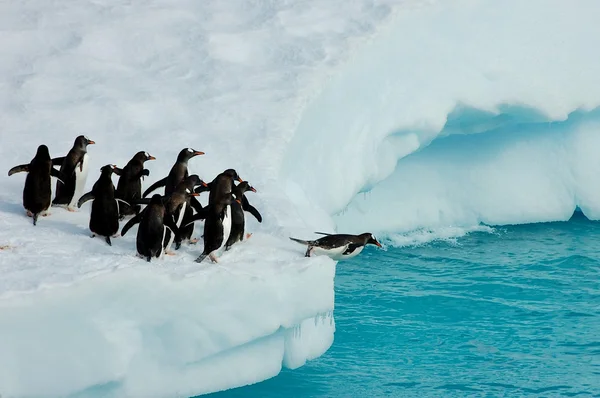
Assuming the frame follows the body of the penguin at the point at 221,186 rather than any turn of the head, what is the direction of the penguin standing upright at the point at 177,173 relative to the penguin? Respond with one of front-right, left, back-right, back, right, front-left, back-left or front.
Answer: back-left

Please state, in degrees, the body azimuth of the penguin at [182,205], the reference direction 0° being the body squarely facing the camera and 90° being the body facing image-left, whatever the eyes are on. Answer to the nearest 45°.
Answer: approximately 270°

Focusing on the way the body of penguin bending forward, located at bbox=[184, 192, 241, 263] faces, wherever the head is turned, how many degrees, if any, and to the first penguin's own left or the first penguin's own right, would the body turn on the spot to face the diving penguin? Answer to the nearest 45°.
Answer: approximately 45° to the first penguin's own right

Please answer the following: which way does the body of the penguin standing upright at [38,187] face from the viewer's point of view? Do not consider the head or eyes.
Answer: away from the camera

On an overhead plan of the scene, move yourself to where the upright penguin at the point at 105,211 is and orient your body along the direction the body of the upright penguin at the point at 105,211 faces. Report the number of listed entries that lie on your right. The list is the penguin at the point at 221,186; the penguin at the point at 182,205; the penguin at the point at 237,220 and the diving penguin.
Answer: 4

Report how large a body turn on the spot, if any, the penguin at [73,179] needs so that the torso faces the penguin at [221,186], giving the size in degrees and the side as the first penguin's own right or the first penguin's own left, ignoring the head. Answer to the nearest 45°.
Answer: approximately 45° to the first penguin's own right

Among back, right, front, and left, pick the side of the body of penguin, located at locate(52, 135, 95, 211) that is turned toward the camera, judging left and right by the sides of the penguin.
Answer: right

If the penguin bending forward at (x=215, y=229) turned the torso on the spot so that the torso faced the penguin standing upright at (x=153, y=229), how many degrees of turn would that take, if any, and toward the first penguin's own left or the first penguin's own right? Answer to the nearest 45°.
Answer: approximately 180°

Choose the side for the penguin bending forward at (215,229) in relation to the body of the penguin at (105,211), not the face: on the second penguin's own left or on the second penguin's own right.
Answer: on the second penguin's own right

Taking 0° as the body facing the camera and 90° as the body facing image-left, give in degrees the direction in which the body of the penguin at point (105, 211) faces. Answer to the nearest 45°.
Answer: approximately 180°

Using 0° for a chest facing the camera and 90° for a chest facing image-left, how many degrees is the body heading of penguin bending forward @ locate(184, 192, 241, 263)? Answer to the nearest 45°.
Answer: approximately 270°
